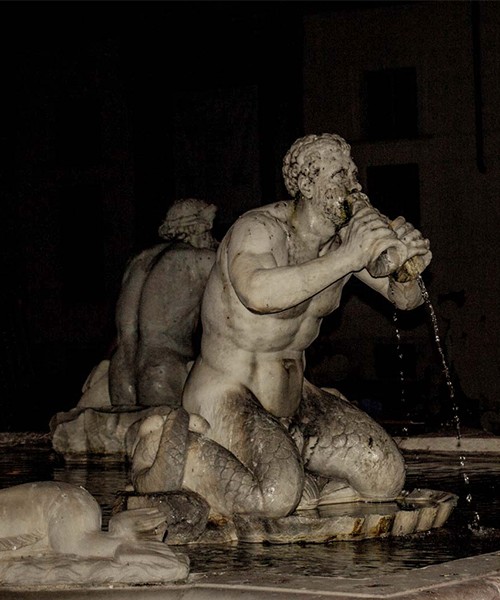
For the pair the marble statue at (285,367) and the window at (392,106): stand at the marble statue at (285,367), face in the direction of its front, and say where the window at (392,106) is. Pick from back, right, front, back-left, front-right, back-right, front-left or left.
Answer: back-left

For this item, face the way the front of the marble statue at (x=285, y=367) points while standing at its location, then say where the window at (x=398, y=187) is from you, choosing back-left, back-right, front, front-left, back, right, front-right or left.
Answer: back-left

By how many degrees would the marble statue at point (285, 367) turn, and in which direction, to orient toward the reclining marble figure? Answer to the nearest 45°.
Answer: approximately 90° to its right

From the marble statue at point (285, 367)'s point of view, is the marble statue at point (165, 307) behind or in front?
behind

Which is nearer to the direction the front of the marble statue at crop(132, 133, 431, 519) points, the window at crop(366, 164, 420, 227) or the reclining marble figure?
the reclining marble figure

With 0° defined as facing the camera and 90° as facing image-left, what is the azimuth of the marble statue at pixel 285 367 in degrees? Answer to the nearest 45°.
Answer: approximately 315°

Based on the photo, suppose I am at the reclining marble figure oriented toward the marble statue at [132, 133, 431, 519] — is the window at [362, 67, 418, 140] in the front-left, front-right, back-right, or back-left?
front-left

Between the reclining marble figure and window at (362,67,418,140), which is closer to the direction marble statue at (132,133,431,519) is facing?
the reclining marble figure

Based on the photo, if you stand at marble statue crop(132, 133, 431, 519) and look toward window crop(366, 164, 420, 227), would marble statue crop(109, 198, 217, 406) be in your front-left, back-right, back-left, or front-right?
front-left
